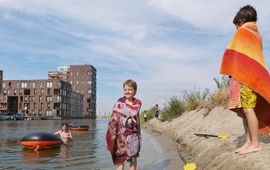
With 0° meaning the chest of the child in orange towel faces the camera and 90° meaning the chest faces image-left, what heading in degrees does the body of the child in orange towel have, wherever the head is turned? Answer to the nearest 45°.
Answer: approximately 90°

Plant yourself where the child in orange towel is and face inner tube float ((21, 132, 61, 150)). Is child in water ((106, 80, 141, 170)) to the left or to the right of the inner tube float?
left

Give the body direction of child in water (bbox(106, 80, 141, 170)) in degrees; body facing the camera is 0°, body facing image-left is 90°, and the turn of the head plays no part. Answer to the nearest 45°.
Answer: approximately 0°

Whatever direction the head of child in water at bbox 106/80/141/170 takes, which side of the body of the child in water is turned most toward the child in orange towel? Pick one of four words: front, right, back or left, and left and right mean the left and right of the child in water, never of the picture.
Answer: left

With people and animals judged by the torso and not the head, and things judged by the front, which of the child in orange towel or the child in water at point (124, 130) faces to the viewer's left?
the child in orange towel

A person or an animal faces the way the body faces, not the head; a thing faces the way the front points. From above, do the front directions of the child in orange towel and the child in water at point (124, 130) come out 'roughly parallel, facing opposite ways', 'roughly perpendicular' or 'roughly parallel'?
roughly perpendicular

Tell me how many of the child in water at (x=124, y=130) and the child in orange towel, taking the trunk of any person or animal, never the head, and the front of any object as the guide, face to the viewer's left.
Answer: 1

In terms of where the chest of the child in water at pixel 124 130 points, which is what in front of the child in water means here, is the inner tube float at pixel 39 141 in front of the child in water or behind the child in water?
behind

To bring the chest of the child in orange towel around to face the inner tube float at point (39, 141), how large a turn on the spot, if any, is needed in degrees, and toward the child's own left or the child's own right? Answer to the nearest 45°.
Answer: approximately 45° to the child's own right

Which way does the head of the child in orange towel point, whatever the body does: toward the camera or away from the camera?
away from the camera
